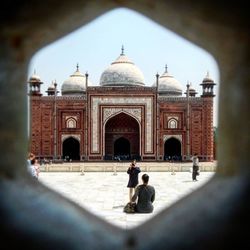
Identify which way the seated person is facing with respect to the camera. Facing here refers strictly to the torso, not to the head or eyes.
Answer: away from the camera

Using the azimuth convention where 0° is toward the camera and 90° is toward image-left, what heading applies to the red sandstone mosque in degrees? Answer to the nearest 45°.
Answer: approximately 0°
